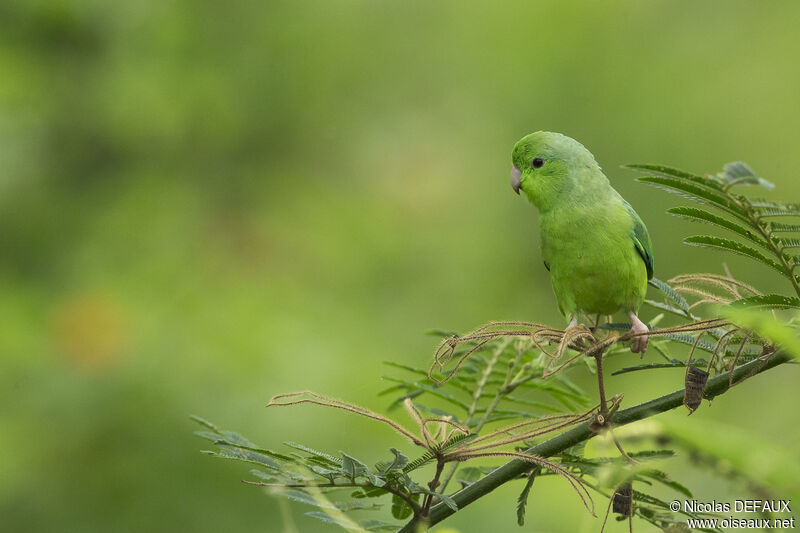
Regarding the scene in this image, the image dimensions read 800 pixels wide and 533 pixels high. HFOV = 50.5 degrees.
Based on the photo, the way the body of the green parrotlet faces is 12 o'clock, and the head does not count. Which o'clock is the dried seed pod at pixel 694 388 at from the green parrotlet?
The dried seed pod is roughly at 10 o'clock from the green parrotlet.

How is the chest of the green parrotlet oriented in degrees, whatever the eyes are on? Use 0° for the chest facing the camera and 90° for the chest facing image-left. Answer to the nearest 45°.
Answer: approximately 45°

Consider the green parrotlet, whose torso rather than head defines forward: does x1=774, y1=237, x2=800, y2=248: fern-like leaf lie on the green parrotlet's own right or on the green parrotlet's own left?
on the green parrotlet's own left
